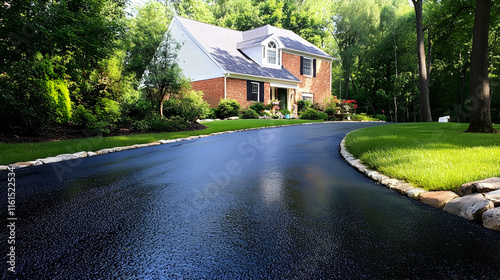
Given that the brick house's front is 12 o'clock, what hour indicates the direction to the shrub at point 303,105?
The shrub is roughly at 10 o'clock from the brick house.

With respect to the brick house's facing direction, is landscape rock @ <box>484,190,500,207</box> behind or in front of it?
in front

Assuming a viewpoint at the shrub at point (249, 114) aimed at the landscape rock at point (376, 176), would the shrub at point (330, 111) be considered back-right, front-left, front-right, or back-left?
back-left

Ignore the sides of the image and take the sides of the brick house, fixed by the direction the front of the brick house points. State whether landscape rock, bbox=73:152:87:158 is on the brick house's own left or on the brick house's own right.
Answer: on the brick house's own right

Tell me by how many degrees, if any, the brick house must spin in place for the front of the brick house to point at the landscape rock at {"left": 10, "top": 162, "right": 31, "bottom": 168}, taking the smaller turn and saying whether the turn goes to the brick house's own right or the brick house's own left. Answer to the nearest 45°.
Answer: approximately 45° to the brick house's own right

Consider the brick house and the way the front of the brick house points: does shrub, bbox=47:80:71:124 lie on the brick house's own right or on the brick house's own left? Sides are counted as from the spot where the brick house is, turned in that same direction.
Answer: on the brick house's own right

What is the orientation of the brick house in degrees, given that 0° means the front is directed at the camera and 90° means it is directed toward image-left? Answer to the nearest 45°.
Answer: approximately 315°

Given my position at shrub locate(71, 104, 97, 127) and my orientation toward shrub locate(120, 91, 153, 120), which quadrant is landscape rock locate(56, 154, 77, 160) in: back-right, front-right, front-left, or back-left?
back-right

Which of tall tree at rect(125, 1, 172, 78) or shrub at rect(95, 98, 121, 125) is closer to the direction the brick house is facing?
the shrub

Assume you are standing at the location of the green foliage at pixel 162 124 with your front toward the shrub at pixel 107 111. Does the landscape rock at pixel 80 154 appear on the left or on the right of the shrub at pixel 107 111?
left

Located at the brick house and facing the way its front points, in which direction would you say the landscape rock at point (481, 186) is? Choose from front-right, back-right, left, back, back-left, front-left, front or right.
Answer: front-right

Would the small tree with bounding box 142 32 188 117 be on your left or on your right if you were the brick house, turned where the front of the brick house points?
on your right

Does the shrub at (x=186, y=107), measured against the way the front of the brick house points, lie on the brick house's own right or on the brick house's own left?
on the brick house's own right

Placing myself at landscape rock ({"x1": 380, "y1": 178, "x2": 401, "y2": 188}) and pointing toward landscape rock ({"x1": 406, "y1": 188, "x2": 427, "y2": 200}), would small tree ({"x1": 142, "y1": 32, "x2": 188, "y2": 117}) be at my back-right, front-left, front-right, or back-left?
back-right
